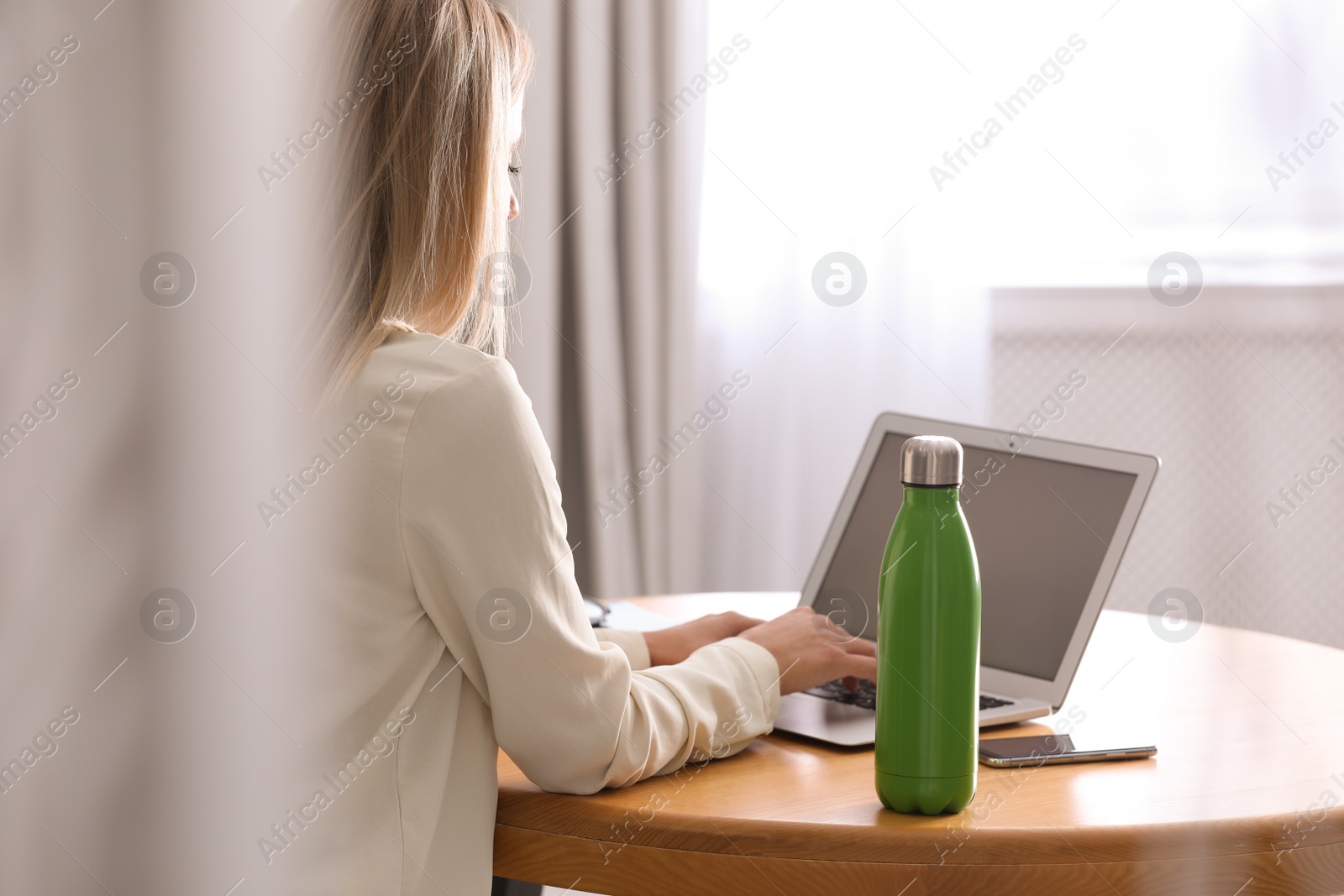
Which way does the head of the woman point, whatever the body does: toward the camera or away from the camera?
away from the camera

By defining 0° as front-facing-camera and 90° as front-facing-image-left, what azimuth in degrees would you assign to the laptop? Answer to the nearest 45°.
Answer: approximately 45°

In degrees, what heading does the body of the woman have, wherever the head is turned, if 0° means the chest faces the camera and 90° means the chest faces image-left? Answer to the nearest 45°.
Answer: approximately 225°

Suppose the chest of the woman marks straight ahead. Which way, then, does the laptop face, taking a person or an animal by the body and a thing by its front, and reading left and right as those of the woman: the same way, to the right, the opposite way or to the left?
the opposite way
